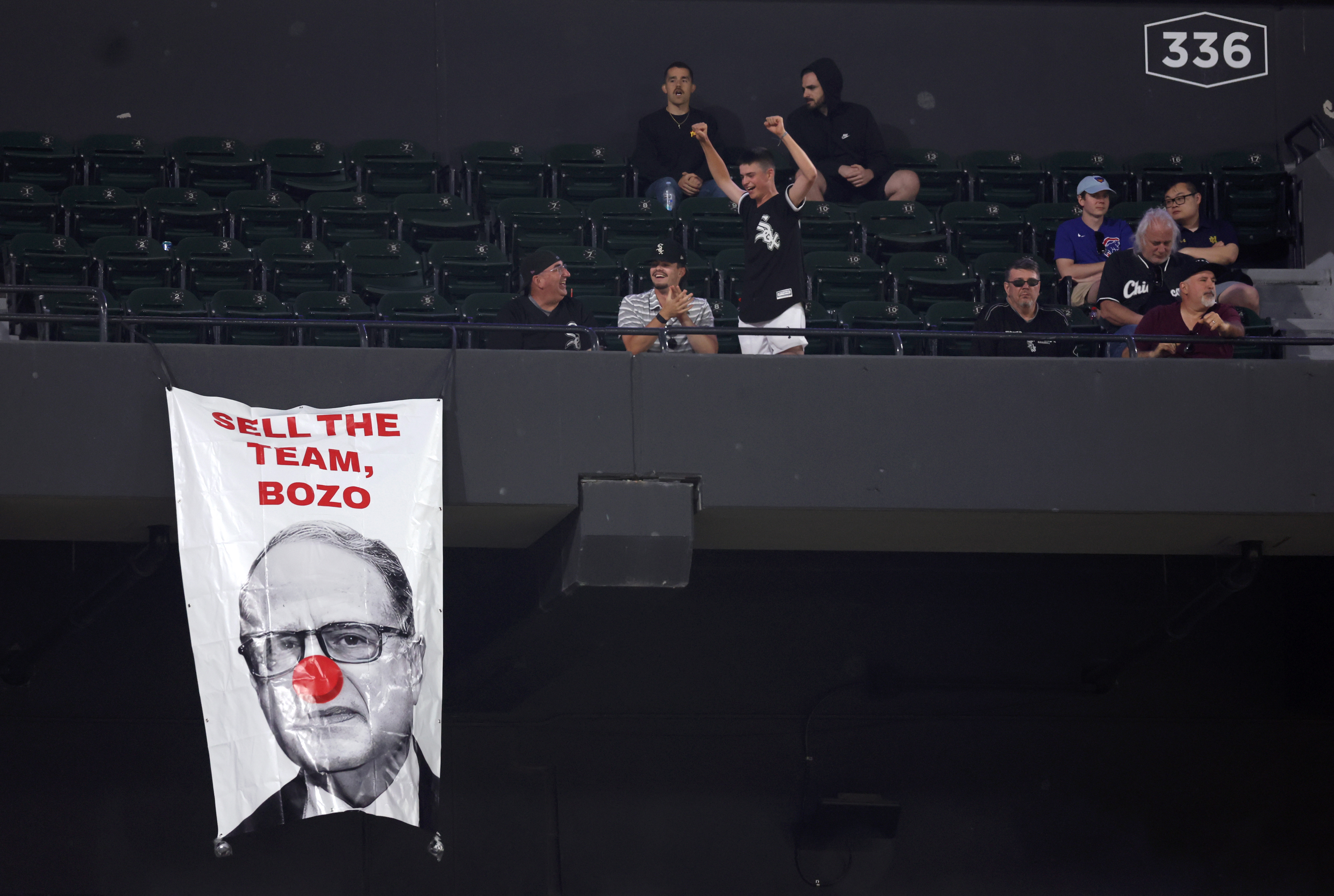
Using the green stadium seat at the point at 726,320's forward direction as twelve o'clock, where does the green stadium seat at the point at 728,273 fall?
the green stadium seat at the point at 728,273 is roughly at 6 o'clock from the green stadium seat at the point at 726,320.

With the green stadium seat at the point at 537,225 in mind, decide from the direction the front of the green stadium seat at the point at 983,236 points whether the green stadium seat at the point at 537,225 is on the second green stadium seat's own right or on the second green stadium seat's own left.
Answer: on the second green stadium seat's own right

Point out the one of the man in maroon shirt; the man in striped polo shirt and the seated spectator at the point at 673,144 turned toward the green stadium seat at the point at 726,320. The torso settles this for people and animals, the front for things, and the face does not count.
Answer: the seated spectator

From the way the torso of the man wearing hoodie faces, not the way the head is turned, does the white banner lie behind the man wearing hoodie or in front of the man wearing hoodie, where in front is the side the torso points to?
in front

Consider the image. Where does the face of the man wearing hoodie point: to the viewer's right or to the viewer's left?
to the viewer's left

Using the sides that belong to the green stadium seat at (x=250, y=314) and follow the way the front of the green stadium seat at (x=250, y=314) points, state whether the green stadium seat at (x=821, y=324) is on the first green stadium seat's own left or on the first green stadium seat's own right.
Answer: on the first green stadium seat's own left

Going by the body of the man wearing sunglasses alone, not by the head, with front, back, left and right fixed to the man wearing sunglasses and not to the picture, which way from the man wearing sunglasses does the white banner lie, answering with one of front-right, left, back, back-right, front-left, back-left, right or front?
front-right

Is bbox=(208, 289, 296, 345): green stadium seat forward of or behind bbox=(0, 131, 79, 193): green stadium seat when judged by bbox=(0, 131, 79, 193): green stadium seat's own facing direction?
forward

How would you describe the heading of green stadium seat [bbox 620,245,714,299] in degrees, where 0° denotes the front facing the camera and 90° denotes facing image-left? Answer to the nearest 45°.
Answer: approximately 0°
